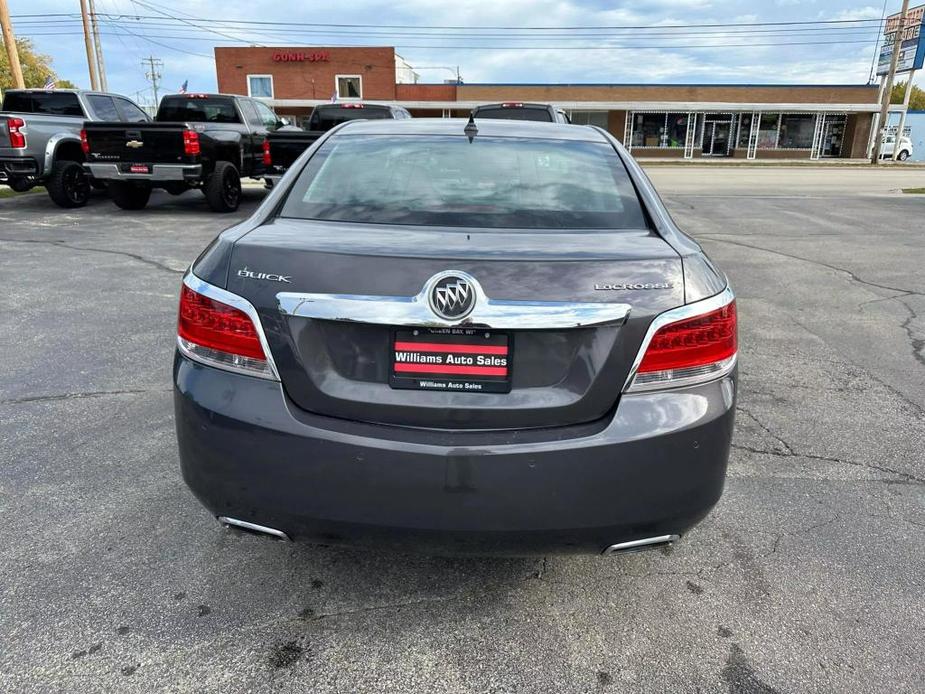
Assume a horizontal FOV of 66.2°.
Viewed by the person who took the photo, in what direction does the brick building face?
facing the viewer

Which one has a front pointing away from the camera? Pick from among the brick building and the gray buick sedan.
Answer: the gray buick sedan

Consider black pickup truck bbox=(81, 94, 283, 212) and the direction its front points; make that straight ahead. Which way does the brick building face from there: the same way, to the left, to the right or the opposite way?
the opposite way

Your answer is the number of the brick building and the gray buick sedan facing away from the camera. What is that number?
1

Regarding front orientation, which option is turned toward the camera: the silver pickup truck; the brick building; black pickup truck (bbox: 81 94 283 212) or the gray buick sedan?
the brick building

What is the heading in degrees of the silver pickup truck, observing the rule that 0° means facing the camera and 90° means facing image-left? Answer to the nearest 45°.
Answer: approximately 225°

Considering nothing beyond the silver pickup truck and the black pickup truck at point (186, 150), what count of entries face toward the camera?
0

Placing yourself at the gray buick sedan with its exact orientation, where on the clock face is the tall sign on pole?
The tall sign on pole is roughly at 1 o'clock from the gray buick sedan.

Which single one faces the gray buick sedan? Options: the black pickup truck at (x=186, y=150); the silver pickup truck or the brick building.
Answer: the brick building

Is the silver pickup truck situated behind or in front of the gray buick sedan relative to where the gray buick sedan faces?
in front

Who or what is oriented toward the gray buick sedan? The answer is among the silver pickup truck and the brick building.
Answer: the brick building

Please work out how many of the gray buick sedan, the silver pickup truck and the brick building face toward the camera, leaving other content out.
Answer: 1

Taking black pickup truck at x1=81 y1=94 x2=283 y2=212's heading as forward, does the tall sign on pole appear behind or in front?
in front

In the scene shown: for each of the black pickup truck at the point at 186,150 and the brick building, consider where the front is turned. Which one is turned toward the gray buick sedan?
the brick building

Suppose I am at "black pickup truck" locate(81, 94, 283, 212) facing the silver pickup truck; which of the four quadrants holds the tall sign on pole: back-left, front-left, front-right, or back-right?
back-right

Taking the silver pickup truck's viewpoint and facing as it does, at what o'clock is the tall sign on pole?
The tall sign on pole is roughly at 1 o'clock from the silver pickup truck.

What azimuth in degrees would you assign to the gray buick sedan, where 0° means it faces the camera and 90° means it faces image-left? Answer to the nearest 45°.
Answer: approximately 180°
